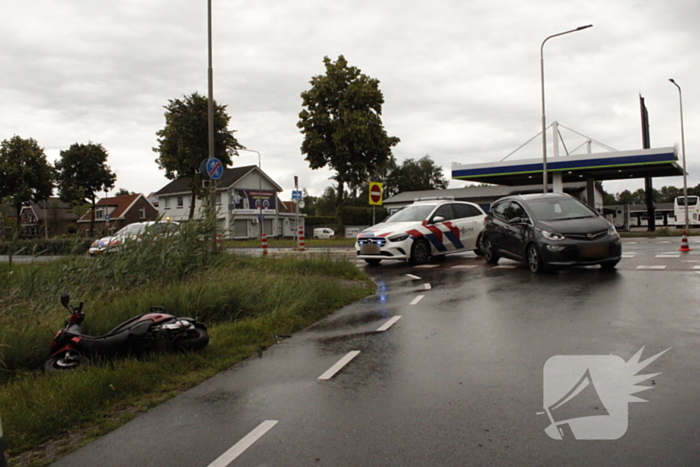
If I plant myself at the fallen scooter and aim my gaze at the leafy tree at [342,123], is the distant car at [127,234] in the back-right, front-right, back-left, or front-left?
front-left

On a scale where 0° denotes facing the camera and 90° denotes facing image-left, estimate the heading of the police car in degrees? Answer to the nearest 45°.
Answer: approximately 45°

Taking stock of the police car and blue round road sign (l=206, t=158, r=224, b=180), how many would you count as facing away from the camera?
0

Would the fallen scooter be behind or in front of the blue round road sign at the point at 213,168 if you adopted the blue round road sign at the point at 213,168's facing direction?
in front

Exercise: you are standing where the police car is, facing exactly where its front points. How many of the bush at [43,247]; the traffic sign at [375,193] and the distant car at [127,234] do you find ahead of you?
2

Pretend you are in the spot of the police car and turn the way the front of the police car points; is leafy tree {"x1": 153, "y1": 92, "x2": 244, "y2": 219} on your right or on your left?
on your right

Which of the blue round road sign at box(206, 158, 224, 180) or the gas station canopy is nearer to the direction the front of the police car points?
the blue round road sign

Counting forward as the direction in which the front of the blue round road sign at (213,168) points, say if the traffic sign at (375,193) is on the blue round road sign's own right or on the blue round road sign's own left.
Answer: on the blue round road sign's own left

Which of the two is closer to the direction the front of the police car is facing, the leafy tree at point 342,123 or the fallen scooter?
the fallen scooter

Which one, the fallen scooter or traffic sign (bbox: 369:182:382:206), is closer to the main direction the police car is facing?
the fallen scooter

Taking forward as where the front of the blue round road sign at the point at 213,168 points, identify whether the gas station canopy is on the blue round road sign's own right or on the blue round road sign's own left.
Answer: on the blue round road sign's own left

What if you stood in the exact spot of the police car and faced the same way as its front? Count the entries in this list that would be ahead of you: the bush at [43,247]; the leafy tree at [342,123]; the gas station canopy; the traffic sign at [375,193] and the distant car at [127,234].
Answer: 2

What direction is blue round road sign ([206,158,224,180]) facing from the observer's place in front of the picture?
facing the viewer

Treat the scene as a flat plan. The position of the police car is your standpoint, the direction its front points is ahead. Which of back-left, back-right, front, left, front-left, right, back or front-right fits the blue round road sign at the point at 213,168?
front-right

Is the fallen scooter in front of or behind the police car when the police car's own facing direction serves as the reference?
in front
